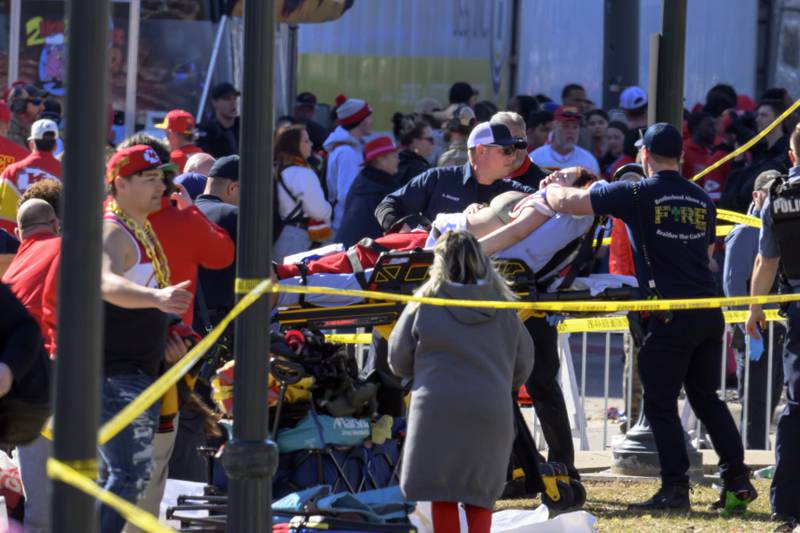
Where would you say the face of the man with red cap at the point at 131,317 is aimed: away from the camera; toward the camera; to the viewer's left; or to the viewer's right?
to the viewer's right

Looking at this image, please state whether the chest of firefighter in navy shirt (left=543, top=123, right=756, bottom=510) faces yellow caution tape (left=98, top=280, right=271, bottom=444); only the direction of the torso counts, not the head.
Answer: no

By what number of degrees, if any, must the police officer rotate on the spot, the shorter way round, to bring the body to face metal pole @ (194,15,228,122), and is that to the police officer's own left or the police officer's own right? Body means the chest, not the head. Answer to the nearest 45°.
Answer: approximately 45° to the police officer's own left

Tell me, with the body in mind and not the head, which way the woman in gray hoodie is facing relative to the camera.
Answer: away from the camera

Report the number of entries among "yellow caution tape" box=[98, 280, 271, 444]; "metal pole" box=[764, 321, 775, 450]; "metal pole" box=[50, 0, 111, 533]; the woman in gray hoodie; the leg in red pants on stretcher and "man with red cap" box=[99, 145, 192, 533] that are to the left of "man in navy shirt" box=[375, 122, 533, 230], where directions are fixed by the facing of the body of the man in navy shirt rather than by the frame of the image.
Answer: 1

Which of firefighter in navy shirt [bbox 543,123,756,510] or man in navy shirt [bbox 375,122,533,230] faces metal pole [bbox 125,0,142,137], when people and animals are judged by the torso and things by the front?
the firefighter in navy shirt

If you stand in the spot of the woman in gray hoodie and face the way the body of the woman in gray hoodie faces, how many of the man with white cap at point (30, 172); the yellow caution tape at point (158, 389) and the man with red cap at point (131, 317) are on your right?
0

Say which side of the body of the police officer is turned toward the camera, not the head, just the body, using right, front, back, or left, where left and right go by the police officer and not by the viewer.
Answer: back

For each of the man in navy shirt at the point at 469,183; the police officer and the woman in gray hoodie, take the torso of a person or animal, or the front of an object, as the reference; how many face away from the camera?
2

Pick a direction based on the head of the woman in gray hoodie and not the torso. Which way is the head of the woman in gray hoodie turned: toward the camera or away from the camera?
away from the camera

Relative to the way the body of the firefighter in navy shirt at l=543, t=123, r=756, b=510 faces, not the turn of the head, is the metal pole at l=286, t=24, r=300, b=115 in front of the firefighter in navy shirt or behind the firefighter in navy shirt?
in front

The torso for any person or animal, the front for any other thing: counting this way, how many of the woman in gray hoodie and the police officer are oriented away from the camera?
2

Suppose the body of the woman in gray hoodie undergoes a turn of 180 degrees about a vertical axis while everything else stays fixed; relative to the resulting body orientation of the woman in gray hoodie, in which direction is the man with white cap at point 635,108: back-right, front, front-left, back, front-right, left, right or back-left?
back

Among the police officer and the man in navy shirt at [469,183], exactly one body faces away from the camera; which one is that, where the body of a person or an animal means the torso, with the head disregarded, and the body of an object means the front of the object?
the police officer

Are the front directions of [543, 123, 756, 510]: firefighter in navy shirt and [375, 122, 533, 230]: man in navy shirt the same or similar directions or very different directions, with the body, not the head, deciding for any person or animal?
very different directions

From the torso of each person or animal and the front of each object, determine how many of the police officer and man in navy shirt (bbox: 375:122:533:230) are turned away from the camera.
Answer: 1
